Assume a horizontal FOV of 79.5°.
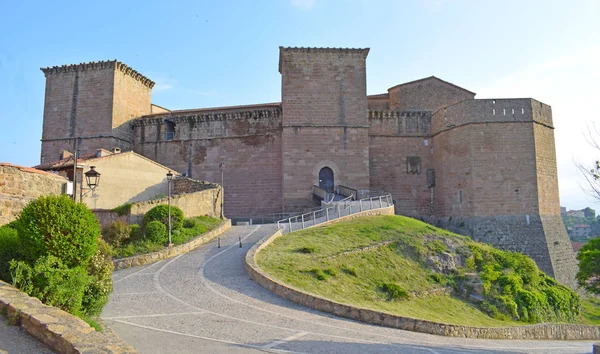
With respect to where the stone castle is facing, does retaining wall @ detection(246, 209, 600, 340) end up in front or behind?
in front

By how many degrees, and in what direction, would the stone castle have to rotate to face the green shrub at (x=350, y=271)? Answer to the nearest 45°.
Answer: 0° — it already faces it

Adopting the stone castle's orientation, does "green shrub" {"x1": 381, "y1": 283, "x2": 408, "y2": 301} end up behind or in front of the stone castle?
in front

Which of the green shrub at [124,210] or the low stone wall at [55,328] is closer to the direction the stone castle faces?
the low stone wall

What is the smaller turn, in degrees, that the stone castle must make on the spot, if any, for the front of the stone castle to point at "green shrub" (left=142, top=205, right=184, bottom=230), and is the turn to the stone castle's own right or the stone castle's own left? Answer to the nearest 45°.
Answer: approximately 45° to the stone castle's own right

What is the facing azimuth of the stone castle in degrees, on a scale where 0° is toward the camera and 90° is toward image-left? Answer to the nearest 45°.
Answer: approximately 0°

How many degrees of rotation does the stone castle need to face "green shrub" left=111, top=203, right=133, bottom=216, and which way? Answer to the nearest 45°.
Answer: approximately 45° to its right

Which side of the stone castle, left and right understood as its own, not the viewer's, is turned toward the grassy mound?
front

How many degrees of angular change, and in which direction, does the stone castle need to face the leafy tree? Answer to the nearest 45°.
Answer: approximately 45° to its left
